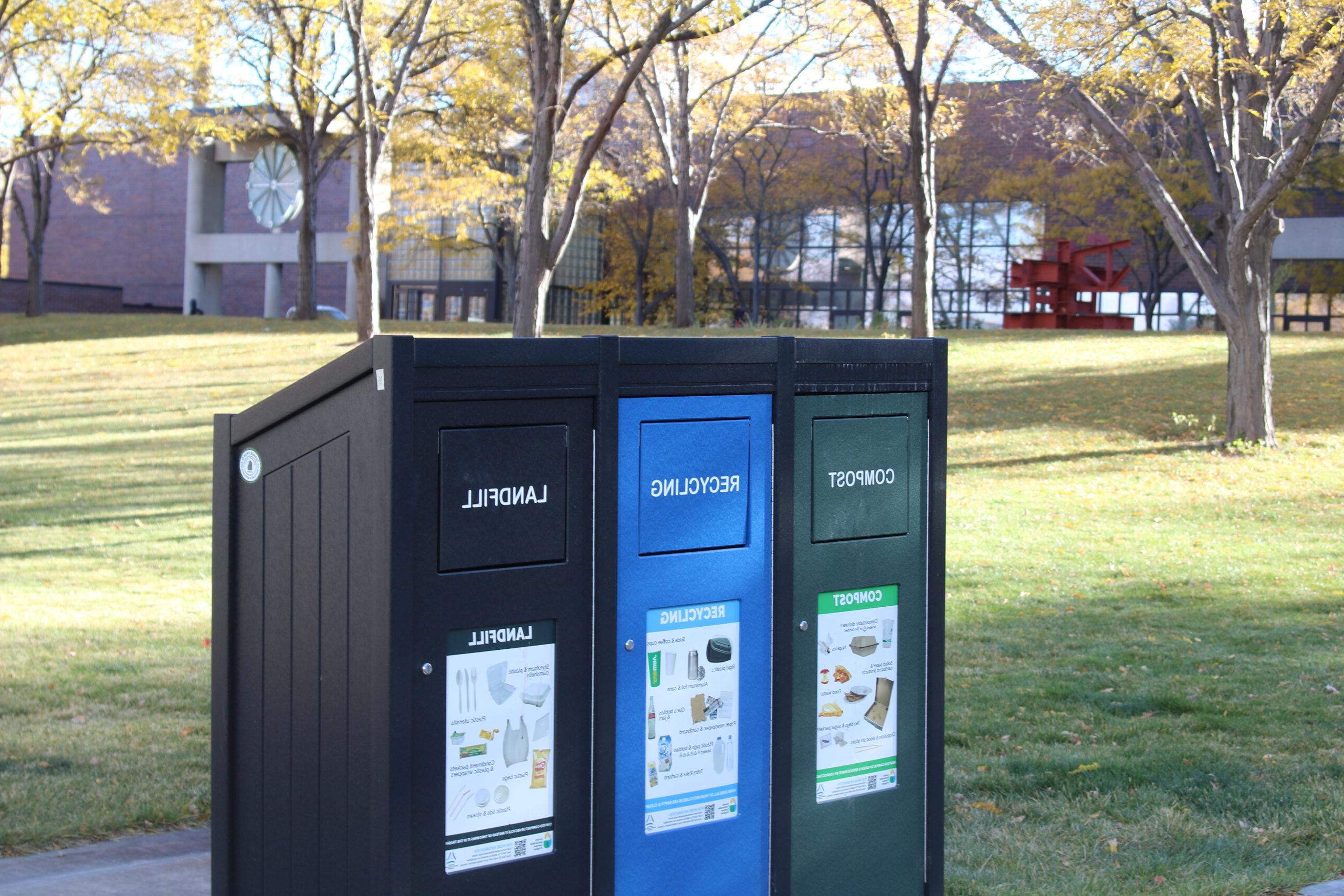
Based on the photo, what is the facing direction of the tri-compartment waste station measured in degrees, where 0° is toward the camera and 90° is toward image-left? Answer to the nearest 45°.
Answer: approximately 315°

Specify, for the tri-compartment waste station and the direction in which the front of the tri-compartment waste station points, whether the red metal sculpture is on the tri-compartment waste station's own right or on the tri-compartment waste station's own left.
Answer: on the tri-compartment waste station's own left
